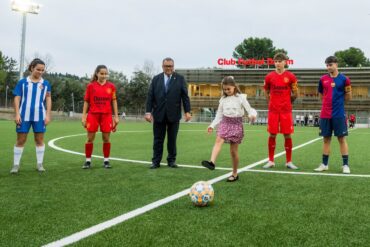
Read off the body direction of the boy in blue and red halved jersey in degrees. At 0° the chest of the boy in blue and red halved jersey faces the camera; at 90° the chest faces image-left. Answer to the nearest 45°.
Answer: approximately 0°

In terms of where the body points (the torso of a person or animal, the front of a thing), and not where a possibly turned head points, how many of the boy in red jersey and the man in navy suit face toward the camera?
2

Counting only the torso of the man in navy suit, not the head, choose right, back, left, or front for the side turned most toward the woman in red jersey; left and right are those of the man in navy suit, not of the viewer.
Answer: right

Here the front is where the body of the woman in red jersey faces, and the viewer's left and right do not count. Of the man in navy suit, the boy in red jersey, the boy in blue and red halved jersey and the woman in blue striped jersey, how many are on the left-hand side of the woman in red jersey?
3

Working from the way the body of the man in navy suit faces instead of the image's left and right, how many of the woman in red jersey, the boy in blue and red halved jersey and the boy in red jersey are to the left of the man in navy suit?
2

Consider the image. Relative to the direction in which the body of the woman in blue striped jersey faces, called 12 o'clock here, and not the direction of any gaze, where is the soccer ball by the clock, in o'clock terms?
The soccer ball is roughly at 11 o'clock from the woman in blue striped jersey.

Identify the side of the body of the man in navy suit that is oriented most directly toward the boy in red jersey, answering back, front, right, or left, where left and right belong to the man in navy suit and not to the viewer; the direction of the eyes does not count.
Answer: left

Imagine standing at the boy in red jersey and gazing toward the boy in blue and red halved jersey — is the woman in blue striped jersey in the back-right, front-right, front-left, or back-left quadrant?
back-right

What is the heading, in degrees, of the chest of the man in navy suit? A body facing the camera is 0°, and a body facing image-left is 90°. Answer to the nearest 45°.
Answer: approximately 0°

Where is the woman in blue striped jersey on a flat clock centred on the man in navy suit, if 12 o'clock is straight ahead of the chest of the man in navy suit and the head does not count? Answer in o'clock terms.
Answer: The woman in blue striped jersey is roughly at 2 o'clock from the man in navy suit.

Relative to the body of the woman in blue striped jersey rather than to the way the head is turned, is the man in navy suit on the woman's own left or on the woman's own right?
on the woman's own left

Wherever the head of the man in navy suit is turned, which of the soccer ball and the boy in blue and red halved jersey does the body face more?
the soccer ball
